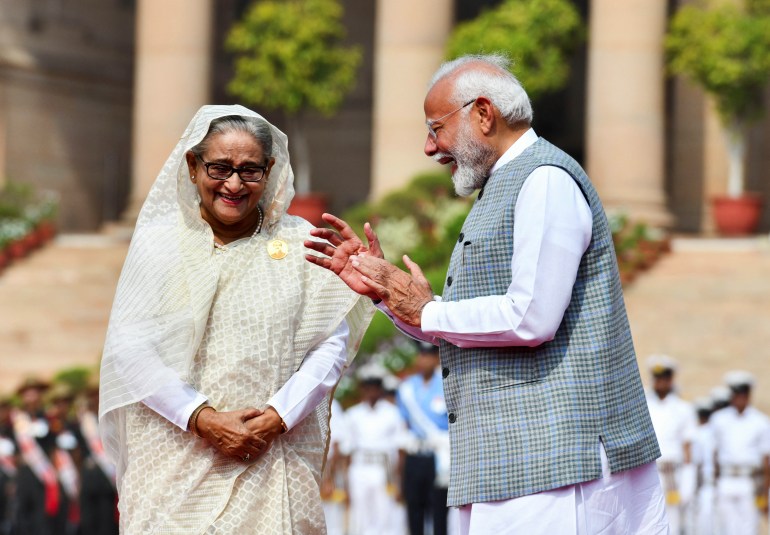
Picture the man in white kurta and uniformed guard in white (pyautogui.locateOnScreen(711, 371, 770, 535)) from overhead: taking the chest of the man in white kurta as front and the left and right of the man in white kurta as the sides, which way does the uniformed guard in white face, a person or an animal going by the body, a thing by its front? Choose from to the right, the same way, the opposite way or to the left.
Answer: to the left

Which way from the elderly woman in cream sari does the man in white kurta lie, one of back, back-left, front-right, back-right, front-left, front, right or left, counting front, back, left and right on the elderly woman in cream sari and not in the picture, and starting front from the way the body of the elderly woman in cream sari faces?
front-left

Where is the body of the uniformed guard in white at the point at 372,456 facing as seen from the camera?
toward the camera

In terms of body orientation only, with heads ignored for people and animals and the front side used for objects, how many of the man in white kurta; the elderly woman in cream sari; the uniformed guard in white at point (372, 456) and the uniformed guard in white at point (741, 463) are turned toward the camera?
3

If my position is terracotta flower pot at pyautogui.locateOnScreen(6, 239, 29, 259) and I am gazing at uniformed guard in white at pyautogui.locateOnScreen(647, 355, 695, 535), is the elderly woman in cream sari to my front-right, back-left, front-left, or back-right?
front-right

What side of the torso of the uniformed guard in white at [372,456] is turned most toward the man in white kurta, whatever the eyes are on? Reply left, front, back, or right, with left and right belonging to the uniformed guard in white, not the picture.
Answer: front

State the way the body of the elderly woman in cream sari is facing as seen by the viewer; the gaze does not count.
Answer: toward the camera

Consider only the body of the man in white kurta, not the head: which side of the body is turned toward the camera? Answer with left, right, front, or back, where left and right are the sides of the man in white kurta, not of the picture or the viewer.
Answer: left

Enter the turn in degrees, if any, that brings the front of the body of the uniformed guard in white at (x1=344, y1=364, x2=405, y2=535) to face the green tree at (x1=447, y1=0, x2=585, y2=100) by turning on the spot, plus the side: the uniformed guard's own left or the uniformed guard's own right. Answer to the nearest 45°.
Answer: approximately 180°

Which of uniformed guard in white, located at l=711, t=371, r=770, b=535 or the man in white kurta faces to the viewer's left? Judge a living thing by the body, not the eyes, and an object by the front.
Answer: the man in white kurta

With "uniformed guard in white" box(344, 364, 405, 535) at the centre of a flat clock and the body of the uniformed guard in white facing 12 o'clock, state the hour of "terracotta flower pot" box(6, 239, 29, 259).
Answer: The terracotta flower pot is roughly at 5 o'clock from the uniformed guard in white.
